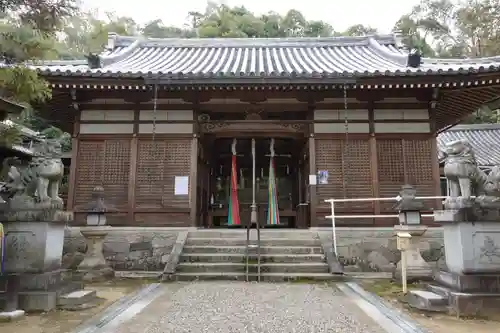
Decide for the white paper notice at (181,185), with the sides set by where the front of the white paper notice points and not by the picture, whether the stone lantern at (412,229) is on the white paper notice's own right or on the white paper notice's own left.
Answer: on the white paper notice's own left

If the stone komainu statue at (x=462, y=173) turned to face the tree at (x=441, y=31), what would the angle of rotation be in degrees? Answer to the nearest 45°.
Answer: approximately 135° to its right

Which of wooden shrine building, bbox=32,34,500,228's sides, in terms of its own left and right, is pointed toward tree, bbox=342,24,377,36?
back

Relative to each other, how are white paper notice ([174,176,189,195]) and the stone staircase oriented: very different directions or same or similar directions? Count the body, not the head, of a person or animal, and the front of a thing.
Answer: same or similar directions

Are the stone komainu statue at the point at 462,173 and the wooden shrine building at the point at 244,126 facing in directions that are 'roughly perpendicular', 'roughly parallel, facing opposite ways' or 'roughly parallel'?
roughly perpendicular

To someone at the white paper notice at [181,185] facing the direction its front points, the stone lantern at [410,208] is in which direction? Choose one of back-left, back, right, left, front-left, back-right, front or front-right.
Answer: front-left

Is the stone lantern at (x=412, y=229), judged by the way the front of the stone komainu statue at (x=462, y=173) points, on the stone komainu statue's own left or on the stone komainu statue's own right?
on the stone komainu statue's own right

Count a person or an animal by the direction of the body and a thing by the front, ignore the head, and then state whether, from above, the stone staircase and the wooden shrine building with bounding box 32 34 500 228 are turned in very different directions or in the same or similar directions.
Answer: same or similar directions

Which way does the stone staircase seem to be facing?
toward the camera

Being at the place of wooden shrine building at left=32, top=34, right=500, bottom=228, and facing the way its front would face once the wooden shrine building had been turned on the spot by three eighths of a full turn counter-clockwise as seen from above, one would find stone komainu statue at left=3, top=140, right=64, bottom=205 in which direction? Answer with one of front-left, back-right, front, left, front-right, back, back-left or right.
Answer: back

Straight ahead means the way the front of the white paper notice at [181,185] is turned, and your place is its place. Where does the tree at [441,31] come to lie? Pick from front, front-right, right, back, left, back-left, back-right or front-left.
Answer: back-left

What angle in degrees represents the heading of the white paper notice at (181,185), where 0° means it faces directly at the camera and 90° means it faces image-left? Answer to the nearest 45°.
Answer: approximately 0°

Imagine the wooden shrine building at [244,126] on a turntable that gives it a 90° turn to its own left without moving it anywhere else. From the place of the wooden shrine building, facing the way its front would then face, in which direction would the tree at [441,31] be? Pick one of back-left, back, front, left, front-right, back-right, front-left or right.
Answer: front-left
